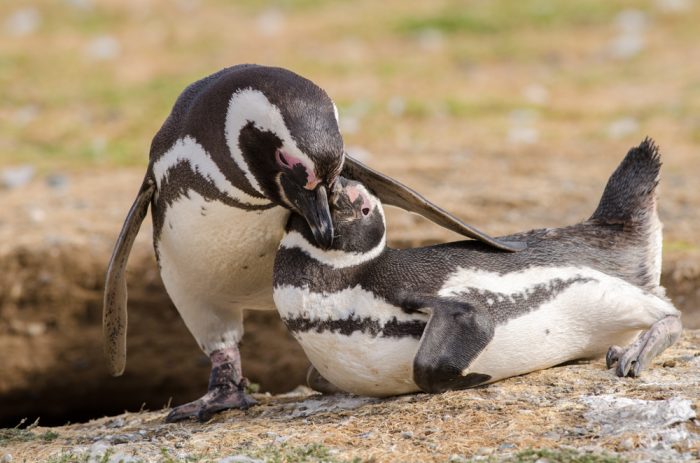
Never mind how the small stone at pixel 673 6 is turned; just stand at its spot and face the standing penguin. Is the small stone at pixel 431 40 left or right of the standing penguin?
right

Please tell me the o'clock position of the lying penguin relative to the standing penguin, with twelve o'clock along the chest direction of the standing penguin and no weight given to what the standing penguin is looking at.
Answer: The lying penguin is roughly at 11 o'clock from the standing penguin.

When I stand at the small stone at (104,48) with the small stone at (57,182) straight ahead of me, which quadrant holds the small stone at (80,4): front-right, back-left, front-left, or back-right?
back-right

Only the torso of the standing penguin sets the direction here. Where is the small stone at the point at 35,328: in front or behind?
behind

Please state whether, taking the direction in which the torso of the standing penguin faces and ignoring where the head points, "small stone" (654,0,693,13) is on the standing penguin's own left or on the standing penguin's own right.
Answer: on the standing penguin's own left

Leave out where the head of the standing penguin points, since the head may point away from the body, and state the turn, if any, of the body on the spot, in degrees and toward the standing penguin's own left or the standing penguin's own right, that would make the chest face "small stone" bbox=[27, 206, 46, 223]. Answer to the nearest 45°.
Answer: approximately 180°

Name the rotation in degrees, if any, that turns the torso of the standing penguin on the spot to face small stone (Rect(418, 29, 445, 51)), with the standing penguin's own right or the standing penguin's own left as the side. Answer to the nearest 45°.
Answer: approximately 135° to the standing penguin's own left

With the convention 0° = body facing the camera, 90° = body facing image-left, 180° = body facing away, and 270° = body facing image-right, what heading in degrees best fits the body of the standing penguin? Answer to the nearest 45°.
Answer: approximately 315°

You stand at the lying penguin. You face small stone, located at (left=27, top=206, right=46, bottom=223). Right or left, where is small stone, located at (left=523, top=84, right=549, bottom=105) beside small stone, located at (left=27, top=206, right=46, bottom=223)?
right

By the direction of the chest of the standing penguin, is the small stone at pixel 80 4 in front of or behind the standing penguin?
behind

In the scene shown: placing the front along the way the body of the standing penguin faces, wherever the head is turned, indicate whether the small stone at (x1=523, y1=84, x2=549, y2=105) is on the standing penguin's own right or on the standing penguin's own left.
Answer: on the standing penguin's own left

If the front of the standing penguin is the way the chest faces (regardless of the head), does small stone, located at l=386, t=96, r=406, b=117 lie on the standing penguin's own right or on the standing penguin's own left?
on the standing penguin's own left
